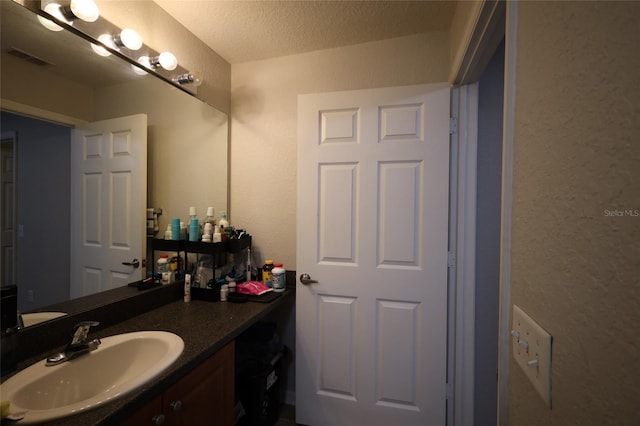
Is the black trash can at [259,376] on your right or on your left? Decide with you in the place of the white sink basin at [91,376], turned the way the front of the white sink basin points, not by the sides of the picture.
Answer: on your left

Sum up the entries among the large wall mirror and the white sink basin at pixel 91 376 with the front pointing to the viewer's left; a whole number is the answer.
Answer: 0

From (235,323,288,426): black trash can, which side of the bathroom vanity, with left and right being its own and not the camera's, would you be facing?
left

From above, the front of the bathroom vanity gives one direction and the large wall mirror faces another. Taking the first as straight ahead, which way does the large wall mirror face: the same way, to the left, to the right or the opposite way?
the same way

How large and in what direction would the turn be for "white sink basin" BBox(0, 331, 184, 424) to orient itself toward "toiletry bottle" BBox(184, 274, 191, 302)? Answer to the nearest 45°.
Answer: approximately 90° to its left

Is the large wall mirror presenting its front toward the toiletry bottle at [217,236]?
no

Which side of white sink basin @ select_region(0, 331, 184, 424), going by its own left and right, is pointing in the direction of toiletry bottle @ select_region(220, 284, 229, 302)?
left

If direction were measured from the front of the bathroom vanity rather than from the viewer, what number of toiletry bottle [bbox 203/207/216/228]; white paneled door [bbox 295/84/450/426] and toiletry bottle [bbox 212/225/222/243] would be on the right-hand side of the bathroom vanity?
0

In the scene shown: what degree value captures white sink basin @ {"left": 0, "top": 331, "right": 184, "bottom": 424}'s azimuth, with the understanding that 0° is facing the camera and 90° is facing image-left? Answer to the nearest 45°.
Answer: approximately 315°

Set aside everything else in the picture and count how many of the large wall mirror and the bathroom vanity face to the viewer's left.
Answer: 0

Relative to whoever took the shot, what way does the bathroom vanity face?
facing the viewer and to the right of the viewer

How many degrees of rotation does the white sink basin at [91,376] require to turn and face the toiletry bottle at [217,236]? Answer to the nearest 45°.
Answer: approximately 90° to its left

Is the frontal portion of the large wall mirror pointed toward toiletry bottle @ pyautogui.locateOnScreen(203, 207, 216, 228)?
no

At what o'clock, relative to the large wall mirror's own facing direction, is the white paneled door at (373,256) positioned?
The white paneled door is roughly at 11 o'clock from the large wall mirror.

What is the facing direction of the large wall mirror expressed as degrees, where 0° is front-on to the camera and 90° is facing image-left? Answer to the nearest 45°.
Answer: approximately 315°
